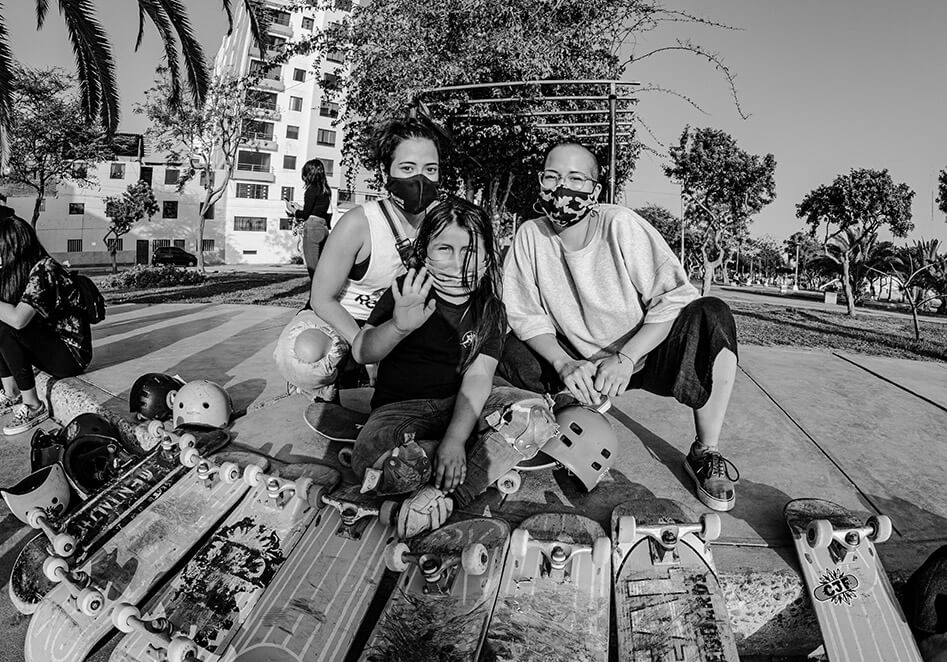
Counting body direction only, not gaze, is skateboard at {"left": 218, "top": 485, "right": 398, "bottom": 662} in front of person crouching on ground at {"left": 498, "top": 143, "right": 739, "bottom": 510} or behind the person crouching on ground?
in front

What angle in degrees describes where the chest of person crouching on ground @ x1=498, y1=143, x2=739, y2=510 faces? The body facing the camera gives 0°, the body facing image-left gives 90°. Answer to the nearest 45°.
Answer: approximately 0°

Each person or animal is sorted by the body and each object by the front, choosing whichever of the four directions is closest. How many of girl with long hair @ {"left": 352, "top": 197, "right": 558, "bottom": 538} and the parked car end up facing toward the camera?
1

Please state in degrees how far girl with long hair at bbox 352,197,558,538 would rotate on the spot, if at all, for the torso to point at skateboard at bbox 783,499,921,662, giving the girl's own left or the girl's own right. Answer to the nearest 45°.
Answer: approximately 45° to the girl's own left

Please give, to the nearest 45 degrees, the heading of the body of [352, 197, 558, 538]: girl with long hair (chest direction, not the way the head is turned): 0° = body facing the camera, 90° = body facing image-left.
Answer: approximately 0°
